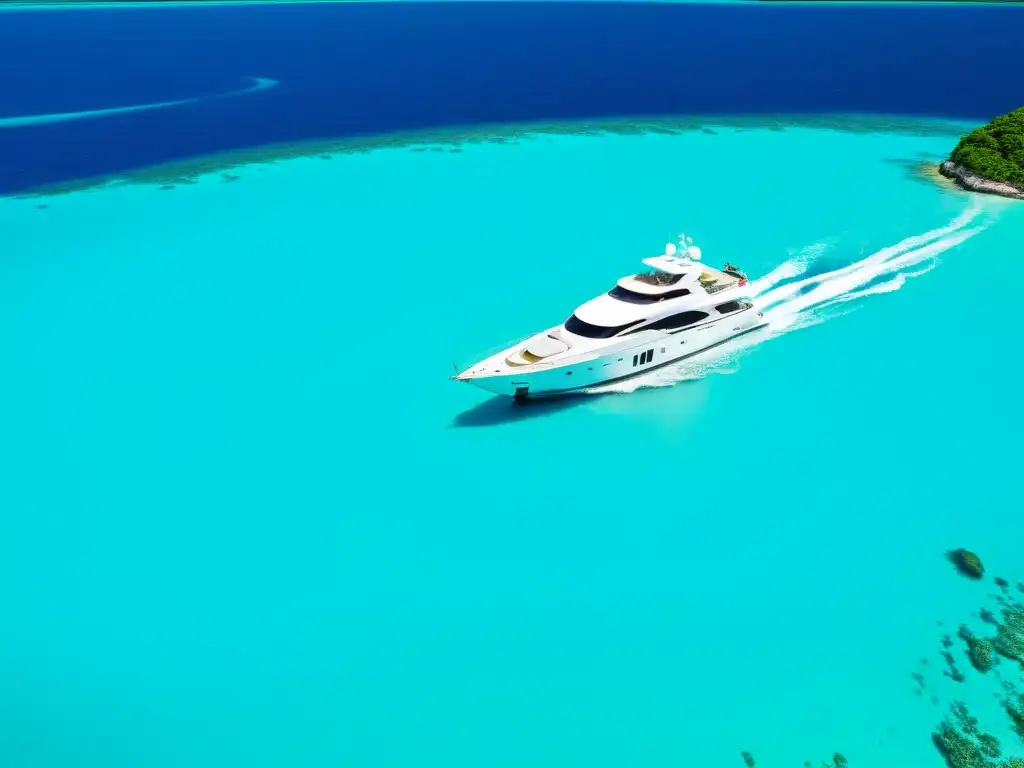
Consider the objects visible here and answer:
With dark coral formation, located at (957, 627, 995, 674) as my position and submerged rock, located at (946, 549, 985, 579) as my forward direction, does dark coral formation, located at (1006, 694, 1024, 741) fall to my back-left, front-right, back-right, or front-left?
back-right

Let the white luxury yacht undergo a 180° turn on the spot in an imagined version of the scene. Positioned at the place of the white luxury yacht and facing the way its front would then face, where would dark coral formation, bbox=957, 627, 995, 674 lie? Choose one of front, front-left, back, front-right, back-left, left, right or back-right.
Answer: right

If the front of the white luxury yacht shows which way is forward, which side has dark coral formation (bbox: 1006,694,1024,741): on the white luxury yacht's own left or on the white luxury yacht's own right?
on the white luxury yacht's own left

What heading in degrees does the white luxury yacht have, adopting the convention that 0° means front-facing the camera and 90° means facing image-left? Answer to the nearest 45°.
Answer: approximately 45°

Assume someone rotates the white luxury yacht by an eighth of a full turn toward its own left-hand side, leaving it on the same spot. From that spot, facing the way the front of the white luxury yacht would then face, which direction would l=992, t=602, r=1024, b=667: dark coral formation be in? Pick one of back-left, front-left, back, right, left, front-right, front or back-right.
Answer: front-left

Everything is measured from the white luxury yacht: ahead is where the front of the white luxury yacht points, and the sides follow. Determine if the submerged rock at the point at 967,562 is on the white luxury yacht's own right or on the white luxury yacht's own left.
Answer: on the white luxury yacht's own left

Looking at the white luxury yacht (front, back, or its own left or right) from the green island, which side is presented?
back
